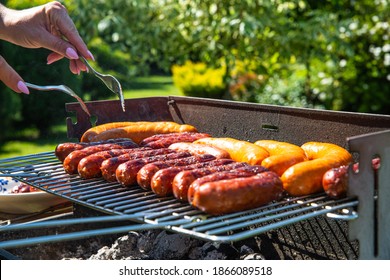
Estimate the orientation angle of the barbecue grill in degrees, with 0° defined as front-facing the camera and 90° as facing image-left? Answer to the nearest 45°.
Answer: approximately 45°
